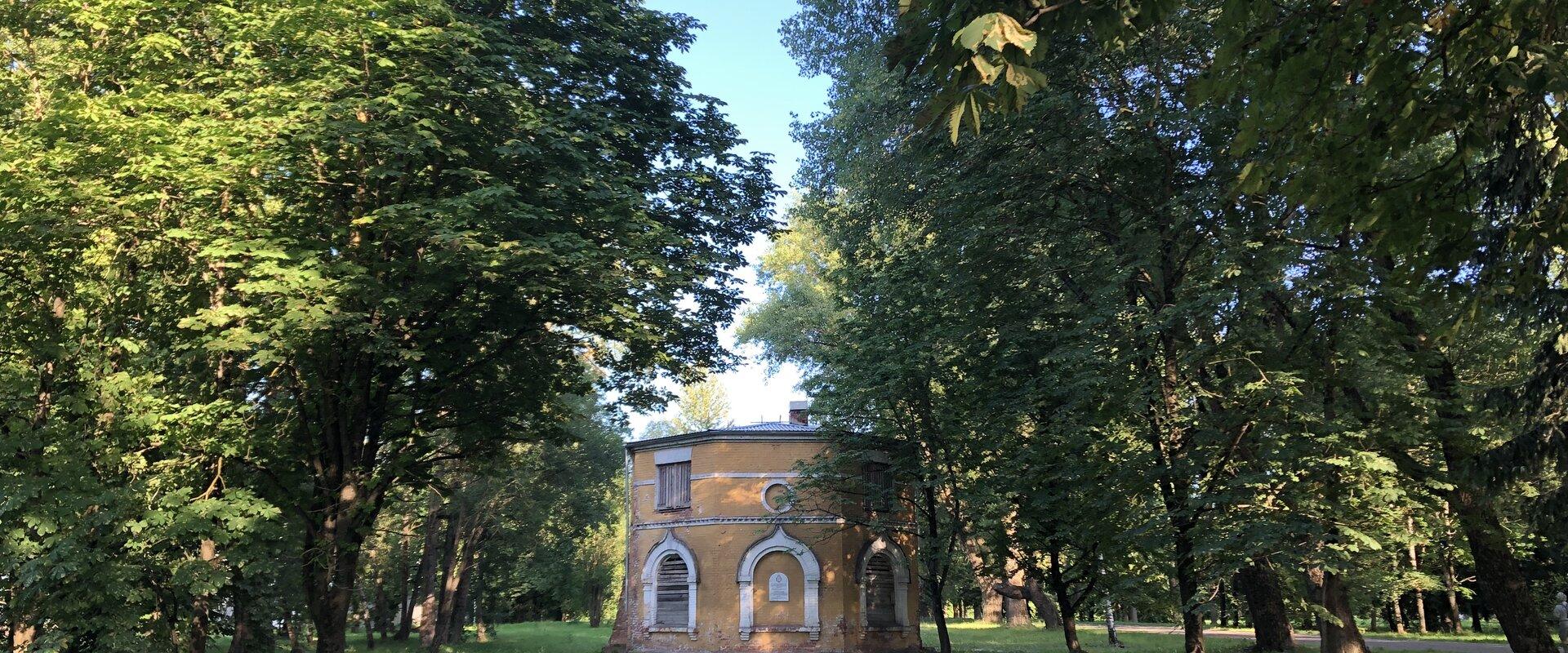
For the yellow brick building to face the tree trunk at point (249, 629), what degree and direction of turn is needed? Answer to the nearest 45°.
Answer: approximately 45° to its right

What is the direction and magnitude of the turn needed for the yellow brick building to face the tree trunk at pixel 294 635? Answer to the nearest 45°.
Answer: approximately 90° to its right

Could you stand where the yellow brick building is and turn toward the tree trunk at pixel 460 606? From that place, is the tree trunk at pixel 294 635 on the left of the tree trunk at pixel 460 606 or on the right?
left

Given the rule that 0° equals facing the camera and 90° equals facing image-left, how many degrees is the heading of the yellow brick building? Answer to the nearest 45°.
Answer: approximately 0°

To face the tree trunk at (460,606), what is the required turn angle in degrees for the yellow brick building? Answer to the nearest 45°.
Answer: approximately 135° to its right

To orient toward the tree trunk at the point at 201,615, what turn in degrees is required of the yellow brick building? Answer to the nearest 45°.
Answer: approximately 45° to its right

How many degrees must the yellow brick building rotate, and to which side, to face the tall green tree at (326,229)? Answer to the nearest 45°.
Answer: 0° — it already faces it

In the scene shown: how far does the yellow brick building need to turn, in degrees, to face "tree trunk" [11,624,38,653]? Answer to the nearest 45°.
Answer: approximately 45° to its right
